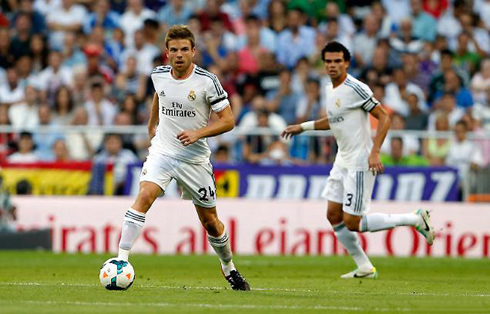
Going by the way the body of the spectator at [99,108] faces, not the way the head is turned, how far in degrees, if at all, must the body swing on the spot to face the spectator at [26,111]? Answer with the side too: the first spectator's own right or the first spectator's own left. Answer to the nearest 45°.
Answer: approximately 90° to the first spectator's own right

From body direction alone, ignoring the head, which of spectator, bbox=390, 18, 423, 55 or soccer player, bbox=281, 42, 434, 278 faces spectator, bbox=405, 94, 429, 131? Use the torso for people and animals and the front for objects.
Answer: spectator, bbox=390, 18, 423, 55

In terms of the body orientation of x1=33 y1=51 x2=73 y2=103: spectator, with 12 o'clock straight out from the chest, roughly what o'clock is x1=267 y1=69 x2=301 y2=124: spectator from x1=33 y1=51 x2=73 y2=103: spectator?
x1=267 y1=69 x2=301 y2=124: spectator is roughly at 10 o'clock from x1=33 y1=51 x2=73 y2=103: spectator.

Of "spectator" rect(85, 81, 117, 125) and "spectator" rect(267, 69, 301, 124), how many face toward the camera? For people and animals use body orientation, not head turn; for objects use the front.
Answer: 2

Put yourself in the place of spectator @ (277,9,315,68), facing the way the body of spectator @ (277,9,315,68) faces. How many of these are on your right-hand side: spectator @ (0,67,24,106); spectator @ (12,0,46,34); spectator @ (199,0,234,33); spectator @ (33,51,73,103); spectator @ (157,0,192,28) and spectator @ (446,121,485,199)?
5

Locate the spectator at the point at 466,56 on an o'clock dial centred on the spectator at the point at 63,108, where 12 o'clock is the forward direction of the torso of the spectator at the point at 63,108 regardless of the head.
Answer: the spectator at the point at 466,56 is roughly at 9 o'clock from the spectator at the point at 63,108.

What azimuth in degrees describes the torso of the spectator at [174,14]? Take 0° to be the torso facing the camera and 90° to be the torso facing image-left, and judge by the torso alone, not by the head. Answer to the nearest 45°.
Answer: approximately 0°

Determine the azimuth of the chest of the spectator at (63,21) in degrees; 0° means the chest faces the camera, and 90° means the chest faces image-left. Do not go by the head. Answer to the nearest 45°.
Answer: approximately 0°
